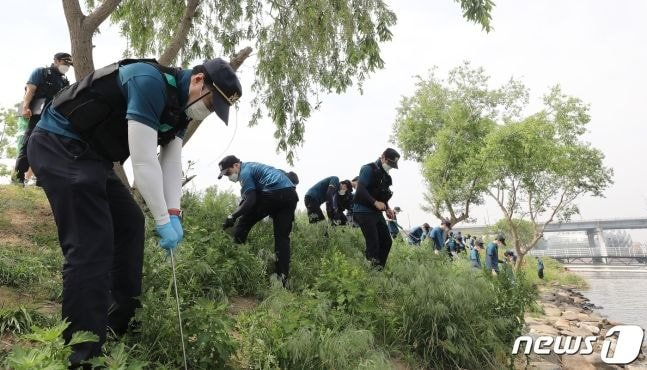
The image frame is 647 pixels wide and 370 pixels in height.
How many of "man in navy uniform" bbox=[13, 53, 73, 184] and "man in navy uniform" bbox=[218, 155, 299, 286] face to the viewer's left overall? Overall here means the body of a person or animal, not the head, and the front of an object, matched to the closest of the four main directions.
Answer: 1

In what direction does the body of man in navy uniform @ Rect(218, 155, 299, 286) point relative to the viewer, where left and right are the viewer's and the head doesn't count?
facing to the left of the viewer

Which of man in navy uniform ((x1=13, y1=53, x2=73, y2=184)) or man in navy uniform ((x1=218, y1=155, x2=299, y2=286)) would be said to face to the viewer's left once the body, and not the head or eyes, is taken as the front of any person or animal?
man in navy uniform ((x1=218, y1=155, x2=299, y2=286))

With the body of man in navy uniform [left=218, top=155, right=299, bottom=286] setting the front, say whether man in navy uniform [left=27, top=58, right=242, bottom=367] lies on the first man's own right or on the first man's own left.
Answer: on the first man's own left

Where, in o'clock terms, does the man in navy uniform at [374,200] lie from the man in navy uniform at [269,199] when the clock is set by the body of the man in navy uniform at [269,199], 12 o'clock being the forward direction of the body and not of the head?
the man in navy uniform at [374,200] is roughly at 5 o'clock from the man in navy uniform at [269,199].

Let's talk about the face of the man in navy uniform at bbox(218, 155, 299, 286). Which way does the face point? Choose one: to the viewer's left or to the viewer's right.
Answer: to the viewer's left

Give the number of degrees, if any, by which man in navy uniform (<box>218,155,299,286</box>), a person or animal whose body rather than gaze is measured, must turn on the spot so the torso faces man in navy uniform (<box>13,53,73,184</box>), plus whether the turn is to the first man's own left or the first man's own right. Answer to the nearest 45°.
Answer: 0° — they already face them

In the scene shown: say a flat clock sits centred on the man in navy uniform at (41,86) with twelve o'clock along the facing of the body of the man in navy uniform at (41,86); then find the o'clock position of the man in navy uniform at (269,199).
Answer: the man in navy uniform at (269,199) is roughly at 12 o'clock from the man in navy uniform at (41,86).

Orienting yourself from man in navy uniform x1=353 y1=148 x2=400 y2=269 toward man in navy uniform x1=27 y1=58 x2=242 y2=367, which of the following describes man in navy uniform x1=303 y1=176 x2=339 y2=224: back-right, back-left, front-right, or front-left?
back-right

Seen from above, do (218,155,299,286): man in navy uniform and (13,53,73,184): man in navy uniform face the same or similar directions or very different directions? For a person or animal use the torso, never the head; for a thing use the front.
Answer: very different directions

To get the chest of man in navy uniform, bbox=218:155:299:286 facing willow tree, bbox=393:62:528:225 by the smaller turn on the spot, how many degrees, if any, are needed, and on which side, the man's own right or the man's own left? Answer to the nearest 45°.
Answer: approximately 135° to the man's own right
